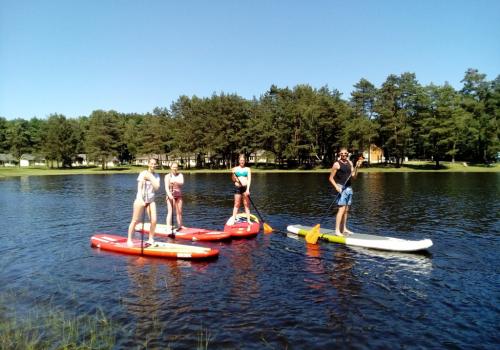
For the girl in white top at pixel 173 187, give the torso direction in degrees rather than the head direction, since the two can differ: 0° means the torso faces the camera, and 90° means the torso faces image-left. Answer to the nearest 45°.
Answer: approximately 0°

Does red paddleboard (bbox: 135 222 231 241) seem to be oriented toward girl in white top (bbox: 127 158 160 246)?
no

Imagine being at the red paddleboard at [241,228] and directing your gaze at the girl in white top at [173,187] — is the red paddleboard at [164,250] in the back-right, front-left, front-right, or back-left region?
front-left

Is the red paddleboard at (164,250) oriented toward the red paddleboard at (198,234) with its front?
no

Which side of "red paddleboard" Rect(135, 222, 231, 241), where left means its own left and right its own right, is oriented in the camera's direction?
right

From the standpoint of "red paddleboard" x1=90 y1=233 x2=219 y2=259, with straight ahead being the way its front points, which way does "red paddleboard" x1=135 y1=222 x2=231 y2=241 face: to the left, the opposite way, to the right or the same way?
the same way
